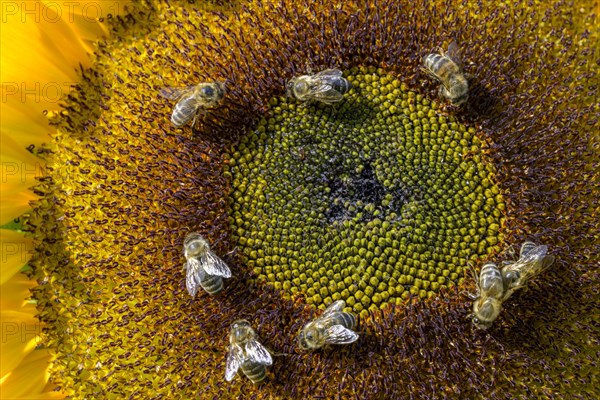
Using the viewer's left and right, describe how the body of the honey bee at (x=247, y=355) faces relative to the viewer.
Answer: facing away from the viewer

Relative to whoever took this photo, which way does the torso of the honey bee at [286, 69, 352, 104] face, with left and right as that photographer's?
facing to the left of the viewer

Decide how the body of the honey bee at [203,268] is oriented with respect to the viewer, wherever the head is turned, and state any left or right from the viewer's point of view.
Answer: facing away from the viewer and to the left of the viewer

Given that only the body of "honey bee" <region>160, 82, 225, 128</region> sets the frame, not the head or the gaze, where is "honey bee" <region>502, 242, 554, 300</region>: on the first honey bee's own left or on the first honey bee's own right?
on the first honey bee's own right

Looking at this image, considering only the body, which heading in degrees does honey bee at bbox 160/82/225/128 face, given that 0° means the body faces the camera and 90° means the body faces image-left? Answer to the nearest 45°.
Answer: approximately 225°

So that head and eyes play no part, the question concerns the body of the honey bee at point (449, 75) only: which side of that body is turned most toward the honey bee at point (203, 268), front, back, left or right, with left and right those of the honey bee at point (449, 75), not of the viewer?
right
